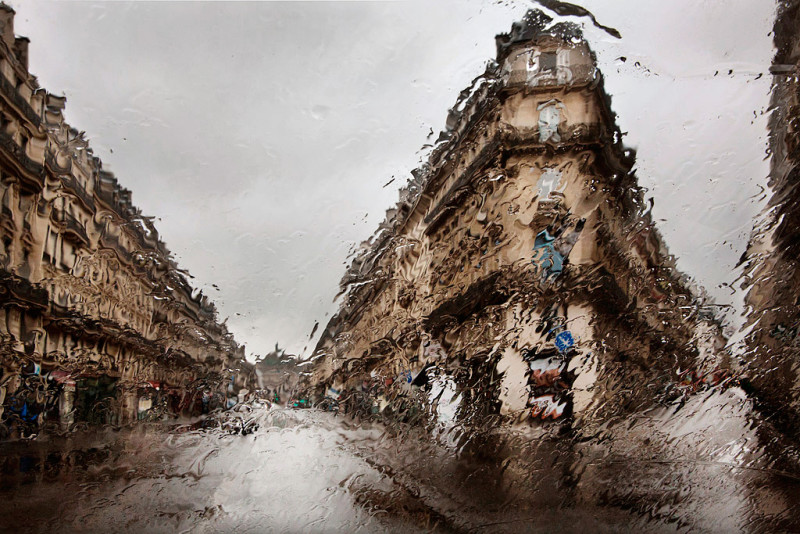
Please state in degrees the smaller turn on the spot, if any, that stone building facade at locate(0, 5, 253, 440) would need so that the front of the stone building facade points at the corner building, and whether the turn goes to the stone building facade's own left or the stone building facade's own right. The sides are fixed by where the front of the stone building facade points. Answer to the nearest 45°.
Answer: approximately 45° to the stone building facade's own left

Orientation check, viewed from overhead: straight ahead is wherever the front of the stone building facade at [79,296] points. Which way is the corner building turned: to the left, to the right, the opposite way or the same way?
to the right

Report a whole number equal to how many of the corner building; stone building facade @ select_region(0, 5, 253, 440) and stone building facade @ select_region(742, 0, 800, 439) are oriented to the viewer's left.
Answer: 1

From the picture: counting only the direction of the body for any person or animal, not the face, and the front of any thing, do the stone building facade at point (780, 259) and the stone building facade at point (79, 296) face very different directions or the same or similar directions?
very different directions

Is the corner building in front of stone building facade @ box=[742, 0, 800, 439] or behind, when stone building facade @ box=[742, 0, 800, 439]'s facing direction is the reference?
in front

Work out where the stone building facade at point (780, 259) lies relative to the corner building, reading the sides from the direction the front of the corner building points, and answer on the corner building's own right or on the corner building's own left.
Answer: on the corner building's own left

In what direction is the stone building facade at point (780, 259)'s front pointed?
to the viewer's left

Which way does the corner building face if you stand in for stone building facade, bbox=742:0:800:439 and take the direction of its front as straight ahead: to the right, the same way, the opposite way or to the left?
to the left

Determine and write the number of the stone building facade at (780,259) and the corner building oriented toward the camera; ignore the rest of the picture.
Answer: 1

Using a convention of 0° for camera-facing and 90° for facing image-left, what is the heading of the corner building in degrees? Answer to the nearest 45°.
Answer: approximately 0°

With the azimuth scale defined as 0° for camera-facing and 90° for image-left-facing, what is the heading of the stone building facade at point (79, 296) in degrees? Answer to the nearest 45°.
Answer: approximately 315°
